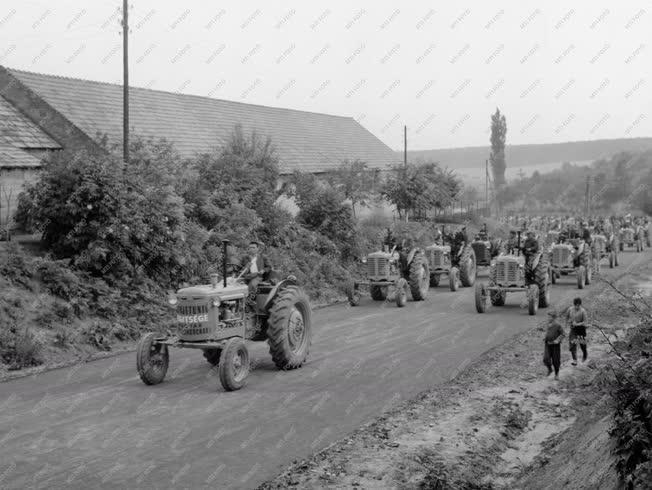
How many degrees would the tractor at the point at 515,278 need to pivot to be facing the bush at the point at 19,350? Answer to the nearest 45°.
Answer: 0° — it already faces it

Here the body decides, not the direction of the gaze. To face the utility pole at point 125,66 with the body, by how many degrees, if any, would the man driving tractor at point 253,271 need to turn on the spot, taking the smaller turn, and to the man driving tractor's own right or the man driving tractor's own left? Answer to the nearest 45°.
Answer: approximately 90° to the man driving tractor's own right

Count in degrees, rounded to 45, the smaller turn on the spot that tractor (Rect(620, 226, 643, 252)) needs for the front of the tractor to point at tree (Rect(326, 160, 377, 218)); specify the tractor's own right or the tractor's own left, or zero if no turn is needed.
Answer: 0° — it already faces it

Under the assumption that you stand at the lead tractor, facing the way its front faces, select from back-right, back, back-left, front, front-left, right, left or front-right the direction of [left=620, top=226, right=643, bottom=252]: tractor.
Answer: back

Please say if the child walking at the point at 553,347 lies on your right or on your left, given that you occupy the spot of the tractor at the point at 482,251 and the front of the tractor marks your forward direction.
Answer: on your left

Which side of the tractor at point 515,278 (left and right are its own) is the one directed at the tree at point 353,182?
right

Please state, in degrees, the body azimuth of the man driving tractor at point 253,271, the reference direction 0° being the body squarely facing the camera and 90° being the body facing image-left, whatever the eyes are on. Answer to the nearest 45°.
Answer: approximately 45°

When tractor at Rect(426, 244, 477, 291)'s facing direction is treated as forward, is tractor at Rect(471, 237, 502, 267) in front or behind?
behind

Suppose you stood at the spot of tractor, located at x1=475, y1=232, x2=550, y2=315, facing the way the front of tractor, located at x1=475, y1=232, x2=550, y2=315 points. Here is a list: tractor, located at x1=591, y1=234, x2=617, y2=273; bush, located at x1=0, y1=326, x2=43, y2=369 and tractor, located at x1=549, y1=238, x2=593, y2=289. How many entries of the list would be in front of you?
1

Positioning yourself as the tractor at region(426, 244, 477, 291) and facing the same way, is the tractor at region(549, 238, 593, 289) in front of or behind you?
behind

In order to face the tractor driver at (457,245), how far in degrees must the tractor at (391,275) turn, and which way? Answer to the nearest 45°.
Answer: approximately 180°

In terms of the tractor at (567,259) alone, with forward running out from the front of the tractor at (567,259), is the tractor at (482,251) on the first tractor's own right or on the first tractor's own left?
on the first tractor's own right

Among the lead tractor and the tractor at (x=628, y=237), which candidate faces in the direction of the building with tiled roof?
the tractor
